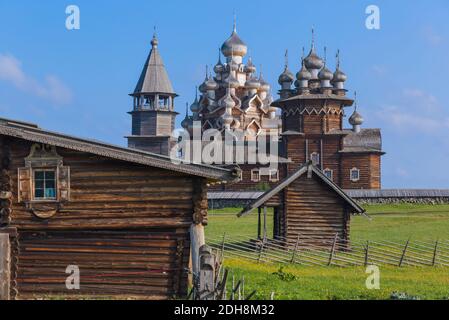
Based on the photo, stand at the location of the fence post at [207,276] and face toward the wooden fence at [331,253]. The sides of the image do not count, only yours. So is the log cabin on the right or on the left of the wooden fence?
left

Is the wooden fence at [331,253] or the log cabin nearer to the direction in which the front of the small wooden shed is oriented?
the log cabin
